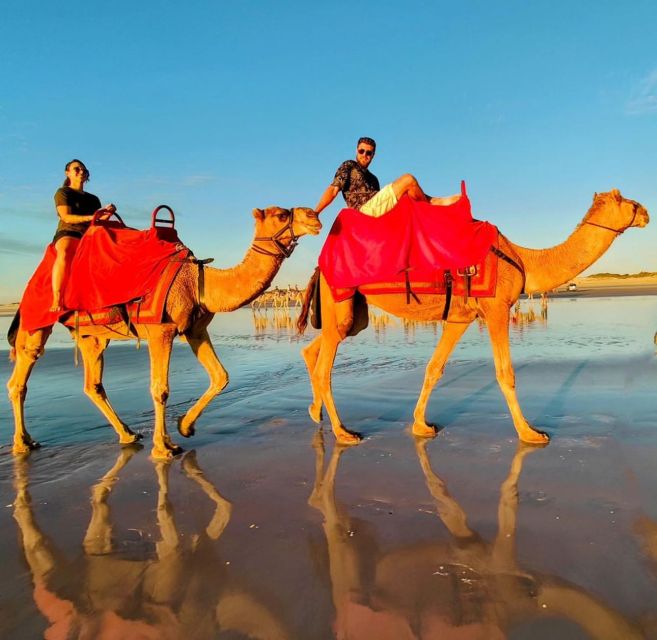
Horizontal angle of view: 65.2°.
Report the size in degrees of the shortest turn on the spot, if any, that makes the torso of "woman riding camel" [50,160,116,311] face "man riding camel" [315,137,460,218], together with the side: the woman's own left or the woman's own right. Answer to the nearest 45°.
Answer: approximately 45° to the woman's own left

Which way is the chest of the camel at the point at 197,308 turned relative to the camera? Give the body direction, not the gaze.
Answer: to the viewer's right

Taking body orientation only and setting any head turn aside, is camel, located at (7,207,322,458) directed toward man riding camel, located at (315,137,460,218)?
yes

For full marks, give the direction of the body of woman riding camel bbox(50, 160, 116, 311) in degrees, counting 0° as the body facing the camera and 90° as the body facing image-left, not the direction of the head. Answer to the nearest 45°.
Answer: approximately 315°

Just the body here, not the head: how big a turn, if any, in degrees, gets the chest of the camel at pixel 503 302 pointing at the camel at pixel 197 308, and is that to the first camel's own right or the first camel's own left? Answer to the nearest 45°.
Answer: approximately 180°

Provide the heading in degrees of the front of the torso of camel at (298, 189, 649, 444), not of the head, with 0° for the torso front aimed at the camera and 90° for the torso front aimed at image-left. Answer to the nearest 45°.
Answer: approximately 270°

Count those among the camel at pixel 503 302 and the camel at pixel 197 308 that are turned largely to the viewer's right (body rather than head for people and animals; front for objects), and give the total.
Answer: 2

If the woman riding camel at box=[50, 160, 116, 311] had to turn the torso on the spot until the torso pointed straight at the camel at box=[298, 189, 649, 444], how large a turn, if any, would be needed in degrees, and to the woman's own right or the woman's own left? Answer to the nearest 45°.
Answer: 0° — they already face it
